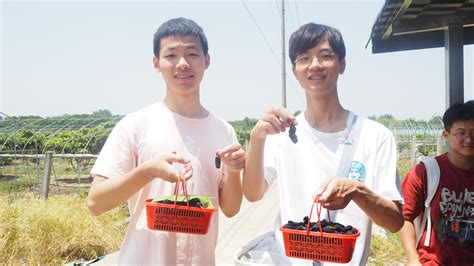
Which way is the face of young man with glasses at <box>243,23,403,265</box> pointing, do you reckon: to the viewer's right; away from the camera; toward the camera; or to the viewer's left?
toward the camera

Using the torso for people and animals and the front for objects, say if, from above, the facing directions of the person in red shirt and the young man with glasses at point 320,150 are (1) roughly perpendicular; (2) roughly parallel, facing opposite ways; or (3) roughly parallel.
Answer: roughly parallel

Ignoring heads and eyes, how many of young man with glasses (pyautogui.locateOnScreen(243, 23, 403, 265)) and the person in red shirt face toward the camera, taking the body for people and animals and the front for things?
2

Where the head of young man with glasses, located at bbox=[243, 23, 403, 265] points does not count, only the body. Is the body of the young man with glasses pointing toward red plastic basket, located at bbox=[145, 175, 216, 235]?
no

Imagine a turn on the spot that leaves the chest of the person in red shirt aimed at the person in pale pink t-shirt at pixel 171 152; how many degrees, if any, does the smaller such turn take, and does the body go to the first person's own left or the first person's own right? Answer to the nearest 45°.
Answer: approximately 45° to the first person's own right

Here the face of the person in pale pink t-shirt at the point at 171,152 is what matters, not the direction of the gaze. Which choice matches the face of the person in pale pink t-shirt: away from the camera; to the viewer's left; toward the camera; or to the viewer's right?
toward the camera

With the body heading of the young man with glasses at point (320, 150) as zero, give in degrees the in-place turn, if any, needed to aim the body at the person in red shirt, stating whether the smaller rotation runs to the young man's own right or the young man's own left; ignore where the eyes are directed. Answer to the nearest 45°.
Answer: approximately 135° to the young man's own left

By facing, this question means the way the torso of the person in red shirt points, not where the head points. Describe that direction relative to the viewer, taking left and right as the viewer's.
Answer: facing the viewer

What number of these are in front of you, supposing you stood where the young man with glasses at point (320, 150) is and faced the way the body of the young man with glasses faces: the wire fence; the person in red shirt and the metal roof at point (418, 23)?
0

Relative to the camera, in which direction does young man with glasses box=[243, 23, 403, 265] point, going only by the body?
toward the camera

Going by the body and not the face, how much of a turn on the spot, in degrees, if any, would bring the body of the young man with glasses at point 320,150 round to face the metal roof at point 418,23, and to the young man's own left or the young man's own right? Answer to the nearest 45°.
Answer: approximately 180°

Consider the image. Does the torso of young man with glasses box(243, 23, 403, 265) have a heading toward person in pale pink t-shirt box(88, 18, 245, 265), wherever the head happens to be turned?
no

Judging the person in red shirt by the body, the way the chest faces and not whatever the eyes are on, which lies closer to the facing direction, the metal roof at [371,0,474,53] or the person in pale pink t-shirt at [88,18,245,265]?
the person in pale pink t-shirt

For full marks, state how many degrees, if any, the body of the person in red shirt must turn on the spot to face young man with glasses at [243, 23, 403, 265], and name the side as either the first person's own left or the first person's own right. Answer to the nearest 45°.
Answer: approximately 45° to the first person's own right
